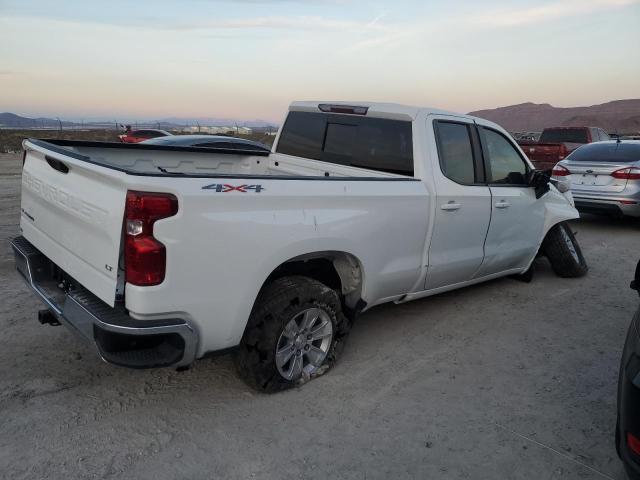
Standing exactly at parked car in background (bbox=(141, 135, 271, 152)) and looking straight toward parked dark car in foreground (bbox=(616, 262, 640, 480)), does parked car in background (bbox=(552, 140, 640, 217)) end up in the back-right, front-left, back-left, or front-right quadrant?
front-left

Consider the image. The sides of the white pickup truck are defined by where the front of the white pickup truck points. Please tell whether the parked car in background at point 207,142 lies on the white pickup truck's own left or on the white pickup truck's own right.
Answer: on the white pickup truck's own left

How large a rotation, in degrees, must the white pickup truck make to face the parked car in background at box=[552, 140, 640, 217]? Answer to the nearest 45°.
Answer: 0° — it already faces it

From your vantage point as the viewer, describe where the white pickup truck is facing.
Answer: facing away from the viewer and to the right of the viewer

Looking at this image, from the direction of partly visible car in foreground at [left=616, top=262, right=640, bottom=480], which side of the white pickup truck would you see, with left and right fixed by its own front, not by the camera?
right

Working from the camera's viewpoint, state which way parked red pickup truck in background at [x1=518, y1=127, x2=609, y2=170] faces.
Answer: facing away from the viewer and to the right of the viewer

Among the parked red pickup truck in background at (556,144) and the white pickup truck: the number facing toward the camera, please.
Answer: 0
